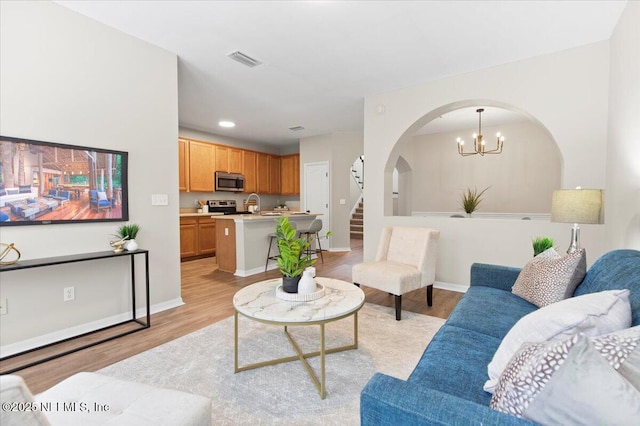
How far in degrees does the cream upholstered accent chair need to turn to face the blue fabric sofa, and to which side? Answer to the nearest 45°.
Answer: approximately 45° to its left

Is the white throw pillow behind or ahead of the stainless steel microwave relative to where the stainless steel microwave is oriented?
ahead

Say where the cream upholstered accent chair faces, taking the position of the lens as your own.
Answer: facing the viewer and to the left of the viewer

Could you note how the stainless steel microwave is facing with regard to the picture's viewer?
facing the viewer and to the right of the viewer

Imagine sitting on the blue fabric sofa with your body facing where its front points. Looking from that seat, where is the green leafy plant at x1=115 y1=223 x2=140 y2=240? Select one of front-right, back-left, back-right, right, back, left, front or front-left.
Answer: front

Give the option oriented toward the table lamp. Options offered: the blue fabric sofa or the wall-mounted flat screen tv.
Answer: the wall-mounted flat screen tv

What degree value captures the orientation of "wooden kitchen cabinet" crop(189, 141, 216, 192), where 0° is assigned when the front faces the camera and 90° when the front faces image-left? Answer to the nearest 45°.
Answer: approximately 315°

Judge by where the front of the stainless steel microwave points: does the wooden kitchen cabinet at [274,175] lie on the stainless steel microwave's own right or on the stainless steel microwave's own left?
on the stainless steel microwave's own left

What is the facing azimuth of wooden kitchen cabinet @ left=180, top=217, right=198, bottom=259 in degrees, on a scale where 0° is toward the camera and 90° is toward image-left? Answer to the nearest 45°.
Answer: approximately 315°

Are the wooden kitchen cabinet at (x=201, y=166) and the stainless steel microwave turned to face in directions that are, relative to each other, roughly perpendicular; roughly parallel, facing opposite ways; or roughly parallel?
roughly parallel

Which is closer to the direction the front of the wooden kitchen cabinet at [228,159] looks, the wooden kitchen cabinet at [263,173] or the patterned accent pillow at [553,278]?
the patterned accent pillow

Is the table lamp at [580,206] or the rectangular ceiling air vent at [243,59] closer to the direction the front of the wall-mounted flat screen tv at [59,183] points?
the table lamp

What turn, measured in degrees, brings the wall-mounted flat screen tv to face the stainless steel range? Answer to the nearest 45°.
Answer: approximately 90° to its left

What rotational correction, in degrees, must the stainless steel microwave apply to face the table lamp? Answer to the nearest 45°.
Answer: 0° — it already faces it

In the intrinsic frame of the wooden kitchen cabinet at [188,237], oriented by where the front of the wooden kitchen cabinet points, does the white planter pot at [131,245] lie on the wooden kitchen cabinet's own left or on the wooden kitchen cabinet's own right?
on the wooden kitchen cabinet's own right

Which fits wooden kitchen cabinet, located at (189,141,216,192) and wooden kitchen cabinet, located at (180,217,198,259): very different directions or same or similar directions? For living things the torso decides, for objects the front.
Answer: same or similar directions
